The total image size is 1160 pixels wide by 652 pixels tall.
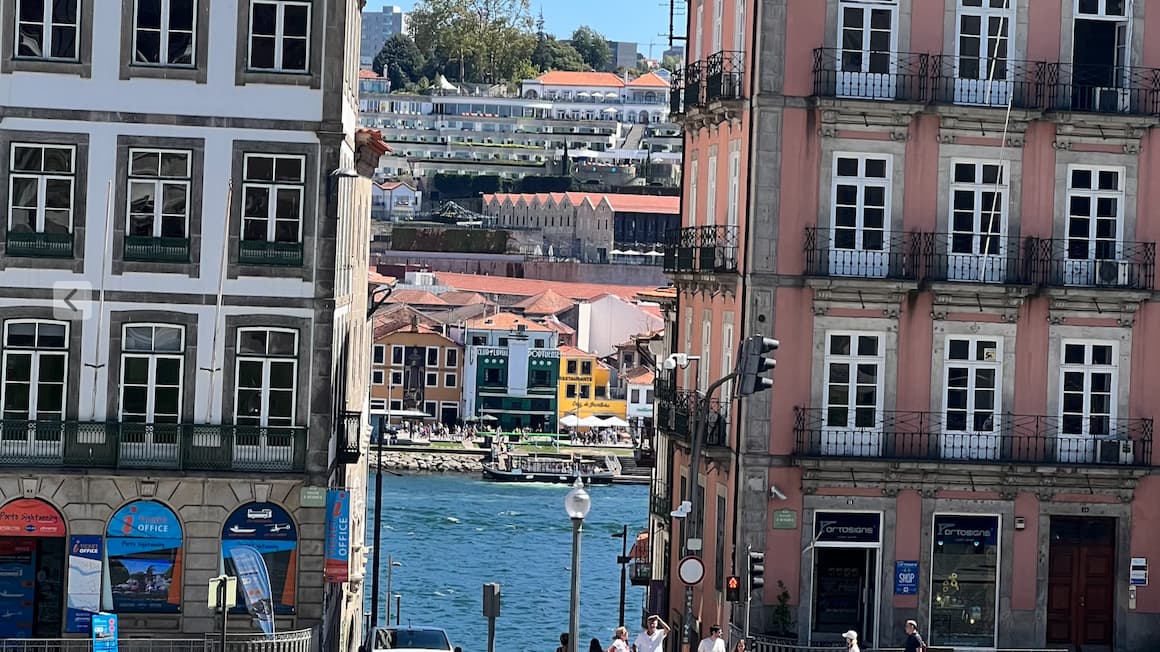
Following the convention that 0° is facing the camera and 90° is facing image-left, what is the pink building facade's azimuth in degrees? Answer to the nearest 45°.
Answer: approximately 0°

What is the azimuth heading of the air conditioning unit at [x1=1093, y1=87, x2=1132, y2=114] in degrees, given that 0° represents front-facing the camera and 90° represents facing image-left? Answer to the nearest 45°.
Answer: approximately 0°

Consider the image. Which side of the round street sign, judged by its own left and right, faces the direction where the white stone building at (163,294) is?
right

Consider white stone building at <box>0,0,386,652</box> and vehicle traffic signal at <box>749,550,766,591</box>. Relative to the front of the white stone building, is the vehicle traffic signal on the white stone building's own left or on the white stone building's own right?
on the white stone building's own left
